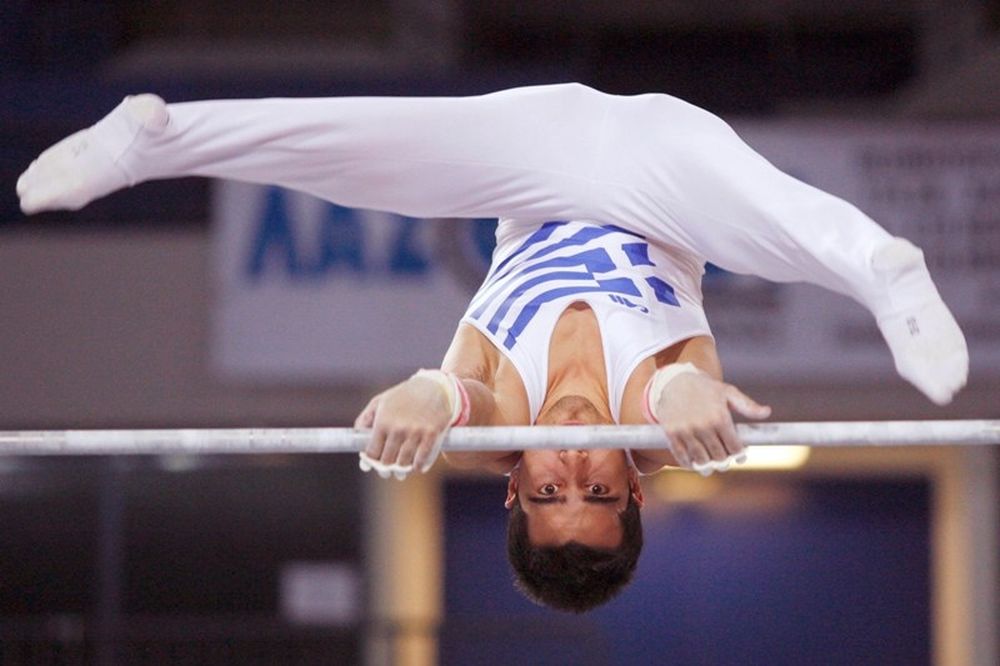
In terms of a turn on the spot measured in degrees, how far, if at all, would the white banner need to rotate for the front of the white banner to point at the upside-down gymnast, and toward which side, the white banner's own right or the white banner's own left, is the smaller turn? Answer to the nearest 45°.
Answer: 0° — it already faces them

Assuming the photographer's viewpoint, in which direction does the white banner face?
facing the viewer

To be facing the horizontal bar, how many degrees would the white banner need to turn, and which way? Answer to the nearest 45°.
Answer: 0° — it already faces it
